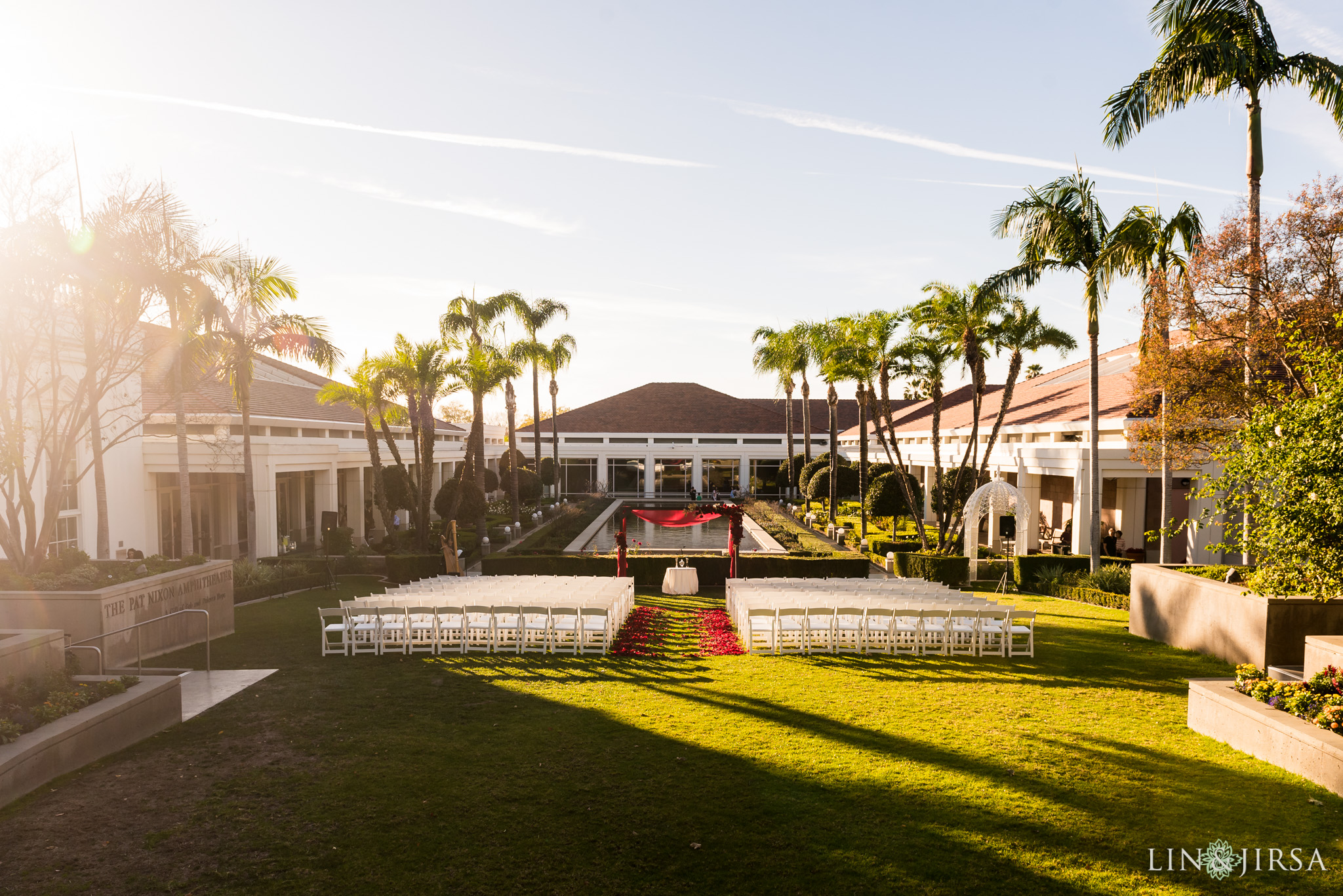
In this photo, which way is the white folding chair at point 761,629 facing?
away from the camera

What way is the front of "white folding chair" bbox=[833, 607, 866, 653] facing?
away from the camera

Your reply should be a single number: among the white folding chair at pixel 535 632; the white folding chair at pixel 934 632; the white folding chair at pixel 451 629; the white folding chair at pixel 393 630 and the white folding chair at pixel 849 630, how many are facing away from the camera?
5

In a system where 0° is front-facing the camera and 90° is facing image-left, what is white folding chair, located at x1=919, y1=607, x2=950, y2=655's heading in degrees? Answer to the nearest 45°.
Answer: approximately 180°

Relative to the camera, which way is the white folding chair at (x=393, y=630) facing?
away from the camera

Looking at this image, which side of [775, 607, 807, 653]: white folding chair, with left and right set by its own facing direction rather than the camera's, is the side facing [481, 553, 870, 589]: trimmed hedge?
front

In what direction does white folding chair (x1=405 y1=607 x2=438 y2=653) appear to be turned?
away from the camera

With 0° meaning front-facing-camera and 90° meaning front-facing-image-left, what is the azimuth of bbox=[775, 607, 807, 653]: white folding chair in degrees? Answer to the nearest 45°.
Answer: approximately 180°

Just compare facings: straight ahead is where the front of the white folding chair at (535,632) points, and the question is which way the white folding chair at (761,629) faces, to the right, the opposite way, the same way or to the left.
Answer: the same way

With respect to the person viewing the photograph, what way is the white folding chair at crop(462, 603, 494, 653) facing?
facing away from the viewer

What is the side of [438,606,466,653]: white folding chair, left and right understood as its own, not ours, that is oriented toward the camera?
back

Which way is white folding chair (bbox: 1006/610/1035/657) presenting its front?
away from the camera

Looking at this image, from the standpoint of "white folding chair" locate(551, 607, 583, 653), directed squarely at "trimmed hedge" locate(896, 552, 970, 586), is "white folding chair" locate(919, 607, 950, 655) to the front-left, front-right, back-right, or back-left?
front-right

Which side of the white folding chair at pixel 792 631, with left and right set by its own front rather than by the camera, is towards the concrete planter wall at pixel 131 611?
left

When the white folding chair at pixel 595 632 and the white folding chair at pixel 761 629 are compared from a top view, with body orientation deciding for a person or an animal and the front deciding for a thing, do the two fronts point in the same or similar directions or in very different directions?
same or similar directions

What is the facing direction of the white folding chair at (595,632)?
away from the camera

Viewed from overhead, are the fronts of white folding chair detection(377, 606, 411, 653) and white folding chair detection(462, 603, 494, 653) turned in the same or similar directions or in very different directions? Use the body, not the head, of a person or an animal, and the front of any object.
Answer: same or similar directions

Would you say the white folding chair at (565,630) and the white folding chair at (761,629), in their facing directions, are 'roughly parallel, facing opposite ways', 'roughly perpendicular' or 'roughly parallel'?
roughly parallel

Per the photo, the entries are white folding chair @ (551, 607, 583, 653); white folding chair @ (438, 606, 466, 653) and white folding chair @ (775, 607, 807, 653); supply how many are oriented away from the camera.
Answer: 3
